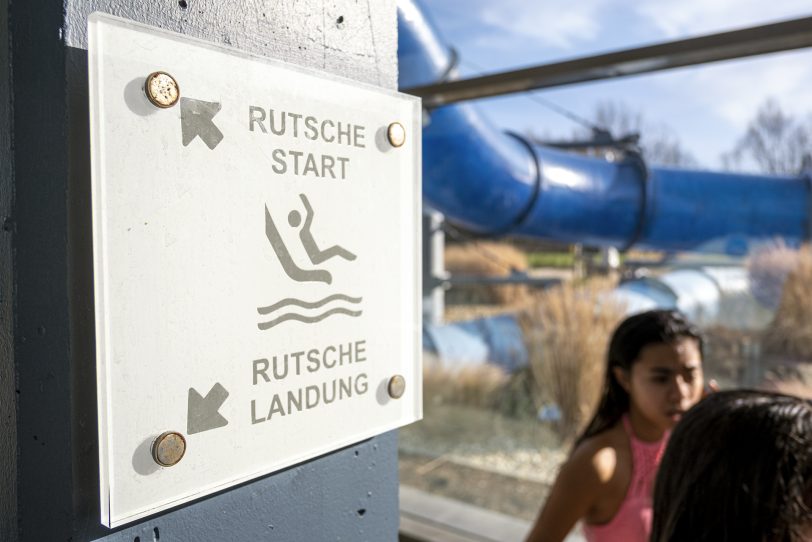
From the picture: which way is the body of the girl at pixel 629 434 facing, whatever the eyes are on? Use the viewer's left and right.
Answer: facing the viewer and to the right of the viewer

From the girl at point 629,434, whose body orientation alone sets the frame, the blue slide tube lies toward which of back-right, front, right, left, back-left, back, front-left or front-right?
back-left

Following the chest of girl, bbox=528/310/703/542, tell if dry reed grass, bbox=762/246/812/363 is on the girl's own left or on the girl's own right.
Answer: on the girl's own left

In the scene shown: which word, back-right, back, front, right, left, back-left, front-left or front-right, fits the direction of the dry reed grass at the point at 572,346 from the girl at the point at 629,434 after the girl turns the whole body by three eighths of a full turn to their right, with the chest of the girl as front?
right

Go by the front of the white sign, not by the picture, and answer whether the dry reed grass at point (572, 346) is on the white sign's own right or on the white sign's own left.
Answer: on the white sign's own left

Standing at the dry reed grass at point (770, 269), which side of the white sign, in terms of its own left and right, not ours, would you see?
left

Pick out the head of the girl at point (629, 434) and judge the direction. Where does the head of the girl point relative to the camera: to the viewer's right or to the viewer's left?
to the viewer's right

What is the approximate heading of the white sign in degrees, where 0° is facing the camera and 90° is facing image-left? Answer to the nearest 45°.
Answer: approximately 315°

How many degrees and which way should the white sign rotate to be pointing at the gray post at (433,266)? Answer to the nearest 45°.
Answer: approximately 135° to its left

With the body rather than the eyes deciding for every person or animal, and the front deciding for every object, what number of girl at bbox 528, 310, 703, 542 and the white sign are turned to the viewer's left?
0
